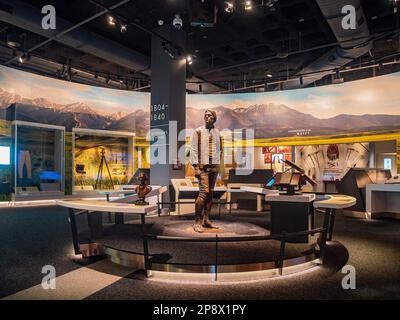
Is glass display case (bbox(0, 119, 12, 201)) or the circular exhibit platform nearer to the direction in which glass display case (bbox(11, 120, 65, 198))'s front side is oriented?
the circular exhibit platform

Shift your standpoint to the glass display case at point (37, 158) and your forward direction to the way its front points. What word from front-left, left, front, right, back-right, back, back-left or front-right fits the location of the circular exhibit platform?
front-right

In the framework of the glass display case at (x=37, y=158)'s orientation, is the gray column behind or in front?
in front

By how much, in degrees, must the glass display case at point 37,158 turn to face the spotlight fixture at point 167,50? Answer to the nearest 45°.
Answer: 0° — it already faces it

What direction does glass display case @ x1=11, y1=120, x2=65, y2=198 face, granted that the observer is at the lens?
facing the viewer and to the right of the viewer

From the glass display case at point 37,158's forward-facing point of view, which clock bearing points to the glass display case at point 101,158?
the glass display case at point 101,158 is roughly at 10 o'clock from the glass display case at point 37,158.

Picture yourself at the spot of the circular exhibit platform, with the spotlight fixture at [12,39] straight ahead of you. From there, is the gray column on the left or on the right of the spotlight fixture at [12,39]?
right

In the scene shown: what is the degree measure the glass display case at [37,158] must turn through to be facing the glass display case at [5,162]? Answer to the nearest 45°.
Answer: approximately 90° to its right

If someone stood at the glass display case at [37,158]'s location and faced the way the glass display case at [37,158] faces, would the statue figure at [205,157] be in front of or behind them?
in front
